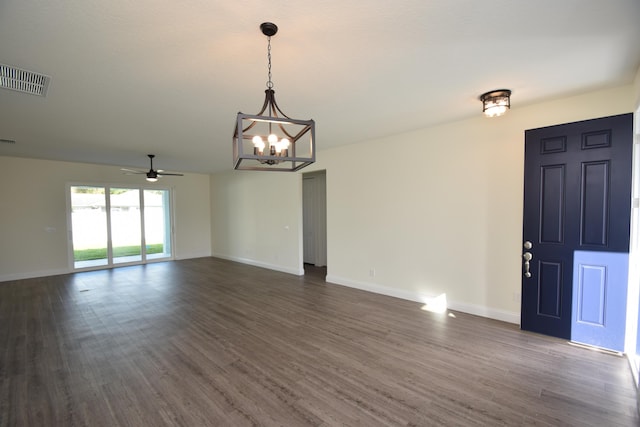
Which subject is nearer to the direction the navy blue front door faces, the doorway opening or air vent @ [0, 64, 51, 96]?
the air vent

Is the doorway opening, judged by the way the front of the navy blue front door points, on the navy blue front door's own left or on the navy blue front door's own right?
on the navy blue front door's own right

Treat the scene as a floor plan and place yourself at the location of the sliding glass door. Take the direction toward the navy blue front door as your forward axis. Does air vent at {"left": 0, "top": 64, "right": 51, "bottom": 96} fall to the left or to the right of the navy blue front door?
right

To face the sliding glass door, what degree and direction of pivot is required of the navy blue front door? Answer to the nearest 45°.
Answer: approximately 45° to its right

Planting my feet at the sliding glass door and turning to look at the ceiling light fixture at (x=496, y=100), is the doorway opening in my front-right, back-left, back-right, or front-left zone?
front-left

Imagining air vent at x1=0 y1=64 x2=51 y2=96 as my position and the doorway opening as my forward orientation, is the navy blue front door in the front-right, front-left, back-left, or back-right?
front-right

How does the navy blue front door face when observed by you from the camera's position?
facing the viewer and to the left of the viewer

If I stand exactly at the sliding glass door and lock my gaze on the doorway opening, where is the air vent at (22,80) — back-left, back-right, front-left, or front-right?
front-right

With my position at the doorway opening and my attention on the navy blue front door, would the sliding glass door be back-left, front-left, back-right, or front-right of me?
back-right
